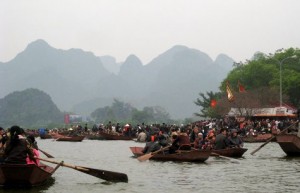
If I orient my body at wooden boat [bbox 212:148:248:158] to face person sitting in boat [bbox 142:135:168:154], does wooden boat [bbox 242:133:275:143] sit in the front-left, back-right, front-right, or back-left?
back-right

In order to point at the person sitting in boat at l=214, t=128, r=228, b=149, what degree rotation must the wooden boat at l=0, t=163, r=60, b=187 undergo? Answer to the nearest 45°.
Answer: approximately 45° to its left

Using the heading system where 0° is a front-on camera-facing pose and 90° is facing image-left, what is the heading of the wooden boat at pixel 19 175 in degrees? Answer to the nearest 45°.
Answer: approximately 270°
